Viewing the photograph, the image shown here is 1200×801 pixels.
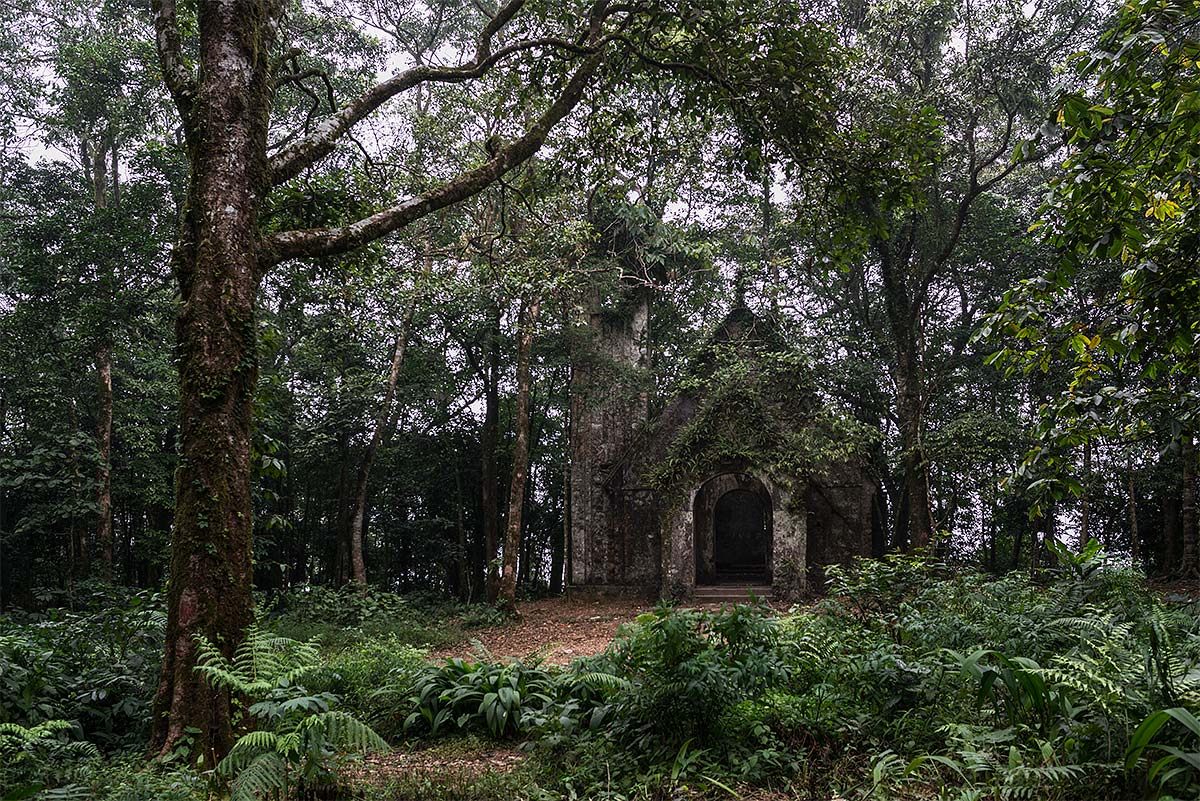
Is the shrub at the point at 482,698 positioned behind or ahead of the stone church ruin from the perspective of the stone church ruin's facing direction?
ahead

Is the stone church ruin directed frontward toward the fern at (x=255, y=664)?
yes

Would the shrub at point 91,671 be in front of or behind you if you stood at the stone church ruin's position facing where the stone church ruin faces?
in front

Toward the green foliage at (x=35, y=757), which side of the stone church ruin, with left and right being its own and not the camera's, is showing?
front

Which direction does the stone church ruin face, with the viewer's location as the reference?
facing the viewer

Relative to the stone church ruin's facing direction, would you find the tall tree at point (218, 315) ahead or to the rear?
ahead

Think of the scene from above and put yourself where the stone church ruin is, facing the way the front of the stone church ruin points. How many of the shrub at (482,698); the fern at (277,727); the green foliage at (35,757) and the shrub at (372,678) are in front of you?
4
